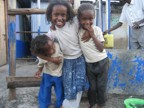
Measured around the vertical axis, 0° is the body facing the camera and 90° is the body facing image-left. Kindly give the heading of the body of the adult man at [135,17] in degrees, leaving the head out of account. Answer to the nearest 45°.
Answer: approximately 45°
